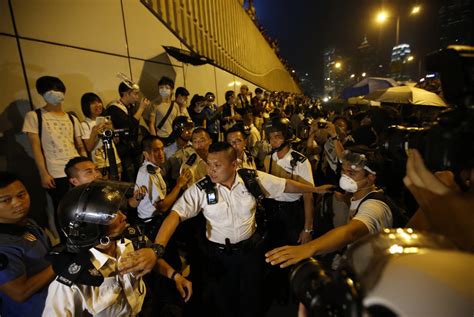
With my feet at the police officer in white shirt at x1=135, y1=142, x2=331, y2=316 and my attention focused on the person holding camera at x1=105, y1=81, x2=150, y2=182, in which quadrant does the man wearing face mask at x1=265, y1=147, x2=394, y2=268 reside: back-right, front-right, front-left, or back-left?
back-right

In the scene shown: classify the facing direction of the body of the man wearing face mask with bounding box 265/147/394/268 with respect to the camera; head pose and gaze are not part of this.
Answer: to the viewer's left

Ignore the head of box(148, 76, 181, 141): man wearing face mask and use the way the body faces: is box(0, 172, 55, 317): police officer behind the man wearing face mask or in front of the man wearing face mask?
in front

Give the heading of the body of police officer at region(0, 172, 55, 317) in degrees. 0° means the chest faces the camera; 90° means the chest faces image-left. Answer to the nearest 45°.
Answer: approximately 315°

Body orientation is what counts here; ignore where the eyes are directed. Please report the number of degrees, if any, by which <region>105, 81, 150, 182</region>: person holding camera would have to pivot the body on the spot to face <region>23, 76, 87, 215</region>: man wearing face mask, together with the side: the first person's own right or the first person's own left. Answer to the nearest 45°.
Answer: approximately 135° to the first person's own right

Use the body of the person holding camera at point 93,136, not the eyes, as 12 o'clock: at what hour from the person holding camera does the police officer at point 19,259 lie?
The police officer is roughly at 2 o'clock from the person holding camera.

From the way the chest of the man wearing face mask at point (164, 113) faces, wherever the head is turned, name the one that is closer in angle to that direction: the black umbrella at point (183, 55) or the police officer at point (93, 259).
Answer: the police officer

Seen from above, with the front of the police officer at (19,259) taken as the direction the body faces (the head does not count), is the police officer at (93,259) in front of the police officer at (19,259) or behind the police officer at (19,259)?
in front

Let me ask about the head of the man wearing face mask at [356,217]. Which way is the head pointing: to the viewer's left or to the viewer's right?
to the viewer's left
